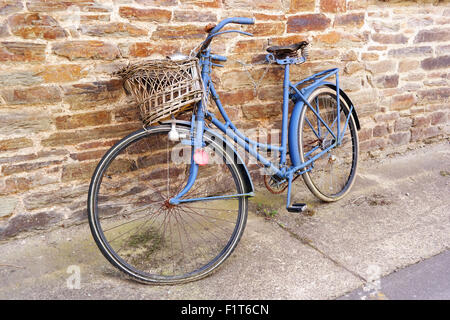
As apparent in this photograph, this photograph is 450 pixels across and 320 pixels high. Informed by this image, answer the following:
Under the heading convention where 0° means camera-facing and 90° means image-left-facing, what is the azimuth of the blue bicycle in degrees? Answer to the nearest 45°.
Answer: approximately 45°
